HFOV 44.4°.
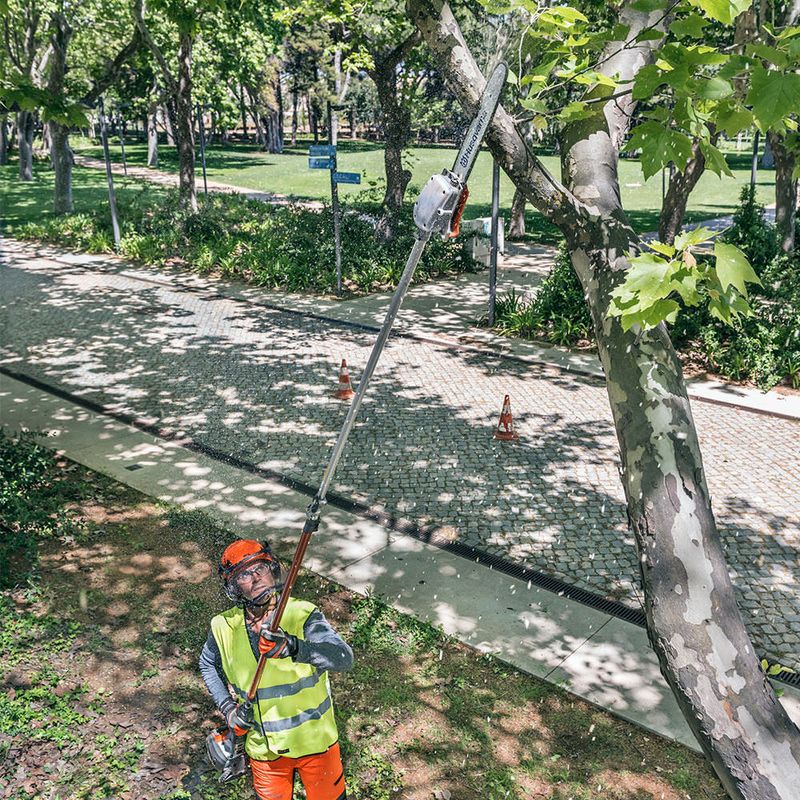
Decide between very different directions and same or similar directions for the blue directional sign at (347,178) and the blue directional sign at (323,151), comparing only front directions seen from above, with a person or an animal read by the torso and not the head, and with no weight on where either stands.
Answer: same or similar directions

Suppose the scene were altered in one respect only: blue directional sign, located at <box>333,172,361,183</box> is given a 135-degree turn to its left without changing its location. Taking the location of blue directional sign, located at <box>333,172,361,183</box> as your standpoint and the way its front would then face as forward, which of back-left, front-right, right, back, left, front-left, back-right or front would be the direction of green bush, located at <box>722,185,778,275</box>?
front-right

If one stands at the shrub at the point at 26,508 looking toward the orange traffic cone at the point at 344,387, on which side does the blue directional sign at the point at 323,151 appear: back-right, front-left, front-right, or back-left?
front-left

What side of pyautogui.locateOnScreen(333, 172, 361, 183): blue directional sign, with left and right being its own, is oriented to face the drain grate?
front

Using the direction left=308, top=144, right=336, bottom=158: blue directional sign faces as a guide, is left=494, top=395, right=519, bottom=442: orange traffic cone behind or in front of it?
in front

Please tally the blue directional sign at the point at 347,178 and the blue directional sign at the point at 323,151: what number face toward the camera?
2

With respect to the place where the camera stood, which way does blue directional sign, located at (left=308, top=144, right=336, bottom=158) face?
facing the viewer

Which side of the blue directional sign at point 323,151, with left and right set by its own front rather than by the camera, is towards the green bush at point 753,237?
left

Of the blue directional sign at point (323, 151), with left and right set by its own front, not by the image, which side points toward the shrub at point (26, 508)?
front

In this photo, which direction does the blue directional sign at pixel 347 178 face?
toward the camera

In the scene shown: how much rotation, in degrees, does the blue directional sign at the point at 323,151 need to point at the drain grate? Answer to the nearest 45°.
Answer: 0° — it already faces it

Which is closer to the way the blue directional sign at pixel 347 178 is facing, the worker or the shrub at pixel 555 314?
the worker

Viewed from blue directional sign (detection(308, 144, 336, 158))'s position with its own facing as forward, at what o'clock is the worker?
The worker is roughly at 12 o'clock from the blue directional sign.
